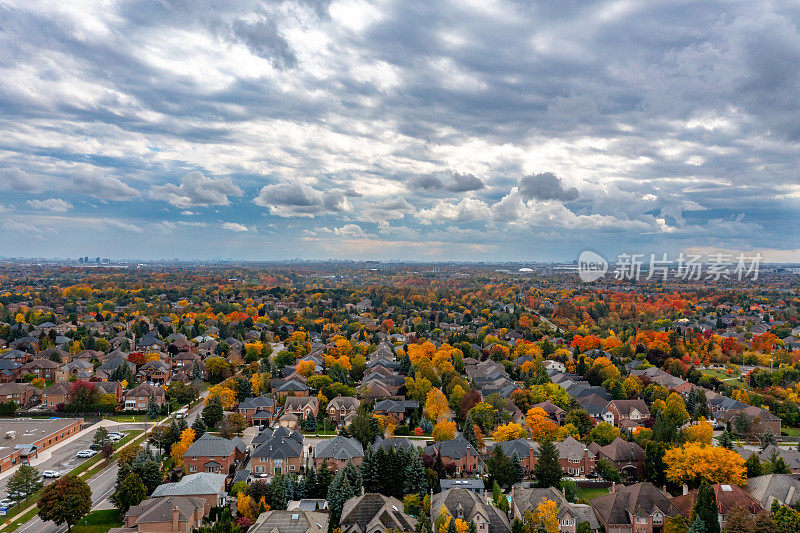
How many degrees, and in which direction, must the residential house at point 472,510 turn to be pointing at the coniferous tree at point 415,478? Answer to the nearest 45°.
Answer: approximately 135° to its right

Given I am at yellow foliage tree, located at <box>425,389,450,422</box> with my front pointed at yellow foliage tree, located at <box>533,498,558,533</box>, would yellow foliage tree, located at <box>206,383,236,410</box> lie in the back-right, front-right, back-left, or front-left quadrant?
back-right

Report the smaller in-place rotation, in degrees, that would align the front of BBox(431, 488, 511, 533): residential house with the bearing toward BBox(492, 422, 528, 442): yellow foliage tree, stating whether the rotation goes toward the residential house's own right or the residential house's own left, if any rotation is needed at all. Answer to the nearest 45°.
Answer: approximately 180°

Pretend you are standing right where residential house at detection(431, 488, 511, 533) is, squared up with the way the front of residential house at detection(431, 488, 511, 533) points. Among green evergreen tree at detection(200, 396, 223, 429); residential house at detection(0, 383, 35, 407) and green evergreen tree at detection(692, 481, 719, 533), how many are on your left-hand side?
1

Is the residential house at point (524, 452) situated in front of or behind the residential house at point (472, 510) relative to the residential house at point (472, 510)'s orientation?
behind

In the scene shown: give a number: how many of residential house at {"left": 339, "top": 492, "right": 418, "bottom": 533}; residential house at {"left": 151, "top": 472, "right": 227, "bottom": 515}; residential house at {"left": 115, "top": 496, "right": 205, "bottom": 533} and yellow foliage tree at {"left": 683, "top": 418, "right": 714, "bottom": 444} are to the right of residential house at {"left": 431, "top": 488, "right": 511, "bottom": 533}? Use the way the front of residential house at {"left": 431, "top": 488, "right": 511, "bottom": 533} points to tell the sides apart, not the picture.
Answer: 3

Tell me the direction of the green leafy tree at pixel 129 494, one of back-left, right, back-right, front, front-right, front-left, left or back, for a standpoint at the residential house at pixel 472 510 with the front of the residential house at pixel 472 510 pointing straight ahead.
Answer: right

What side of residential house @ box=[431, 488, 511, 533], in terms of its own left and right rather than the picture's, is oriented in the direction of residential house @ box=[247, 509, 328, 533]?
right

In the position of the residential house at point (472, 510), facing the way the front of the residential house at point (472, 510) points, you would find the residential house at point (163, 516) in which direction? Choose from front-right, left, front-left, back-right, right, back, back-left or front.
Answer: right

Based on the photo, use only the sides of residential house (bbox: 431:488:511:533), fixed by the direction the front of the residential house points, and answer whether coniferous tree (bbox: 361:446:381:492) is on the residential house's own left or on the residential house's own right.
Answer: on the residential house's own right

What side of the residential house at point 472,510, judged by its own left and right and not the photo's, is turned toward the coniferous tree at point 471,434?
back

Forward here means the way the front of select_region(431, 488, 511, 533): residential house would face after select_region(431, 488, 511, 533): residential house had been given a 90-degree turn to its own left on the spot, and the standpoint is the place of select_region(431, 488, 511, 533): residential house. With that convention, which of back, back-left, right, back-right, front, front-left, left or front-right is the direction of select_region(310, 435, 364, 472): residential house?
back-left

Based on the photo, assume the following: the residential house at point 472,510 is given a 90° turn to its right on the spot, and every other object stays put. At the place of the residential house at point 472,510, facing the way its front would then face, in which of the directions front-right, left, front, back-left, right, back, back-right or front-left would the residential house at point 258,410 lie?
front-right

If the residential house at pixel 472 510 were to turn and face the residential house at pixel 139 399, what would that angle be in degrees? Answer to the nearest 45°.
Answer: approximately 135° to its right

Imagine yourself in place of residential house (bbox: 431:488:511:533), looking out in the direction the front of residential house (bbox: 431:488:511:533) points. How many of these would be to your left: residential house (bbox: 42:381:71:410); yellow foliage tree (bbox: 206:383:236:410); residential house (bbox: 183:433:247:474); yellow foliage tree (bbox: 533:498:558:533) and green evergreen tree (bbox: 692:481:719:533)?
2

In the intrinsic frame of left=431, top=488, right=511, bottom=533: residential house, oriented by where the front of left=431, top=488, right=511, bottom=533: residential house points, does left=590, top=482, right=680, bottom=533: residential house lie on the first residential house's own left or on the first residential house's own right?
on the first residential house's own left

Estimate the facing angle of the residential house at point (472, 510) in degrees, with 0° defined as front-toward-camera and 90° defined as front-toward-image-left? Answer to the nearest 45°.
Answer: approximately 0°

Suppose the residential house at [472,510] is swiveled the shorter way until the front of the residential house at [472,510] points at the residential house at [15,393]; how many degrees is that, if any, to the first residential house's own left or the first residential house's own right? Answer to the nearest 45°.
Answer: approximately 90° to the first residential house's own right
